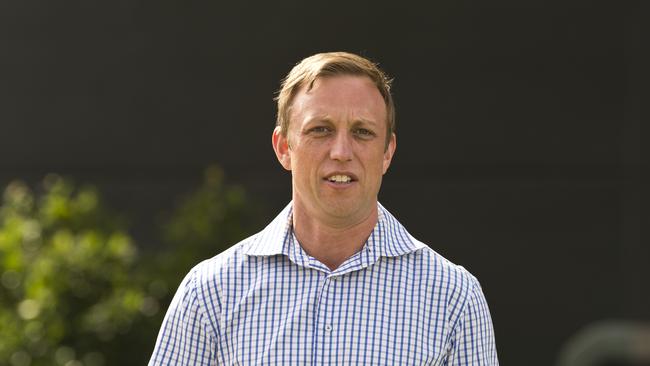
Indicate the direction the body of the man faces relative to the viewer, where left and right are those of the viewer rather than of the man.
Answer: facing the viewer

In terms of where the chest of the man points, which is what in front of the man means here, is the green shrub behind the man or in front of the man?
behind
